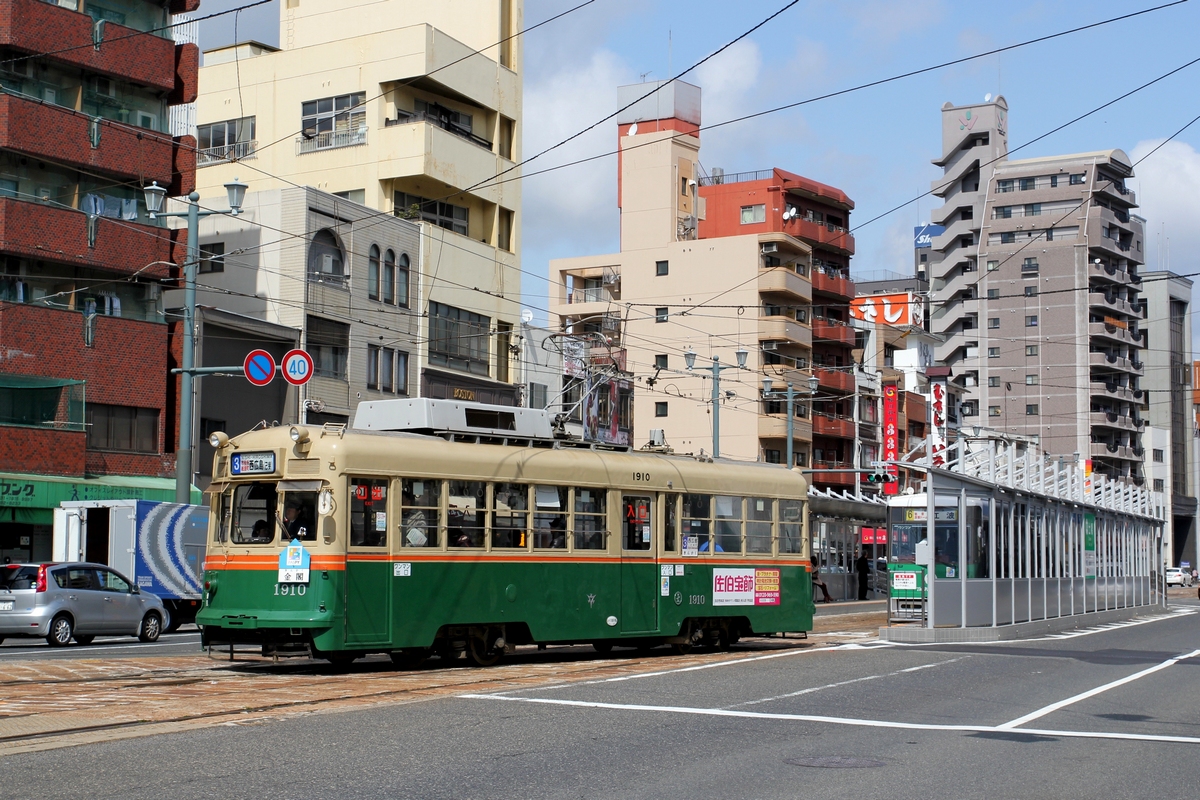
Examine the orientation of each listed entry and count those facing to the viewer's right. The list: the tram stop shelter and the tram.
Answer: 0

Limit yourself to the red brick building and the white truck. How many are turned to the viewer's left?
0

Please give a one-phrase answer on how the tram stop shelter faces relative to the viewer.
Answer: facing away from the viewer and to the left of the viewer

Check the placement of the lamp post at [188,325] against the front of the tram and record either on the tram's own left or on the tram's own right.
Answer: on the tram's own right

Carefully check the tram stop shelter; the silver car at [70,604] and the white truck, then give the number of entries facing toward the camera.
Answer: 0

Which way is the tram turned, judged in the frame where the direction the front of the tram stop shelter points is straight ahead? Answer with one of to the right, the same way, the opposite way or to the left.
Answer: to the left

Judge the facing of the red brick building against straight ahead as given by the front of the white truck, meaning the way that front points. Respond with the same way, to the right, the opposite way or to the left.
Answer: to the right

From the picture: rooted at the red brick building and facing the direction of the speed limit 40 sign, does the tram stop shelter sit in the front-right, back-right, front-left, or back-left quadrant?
front-left
